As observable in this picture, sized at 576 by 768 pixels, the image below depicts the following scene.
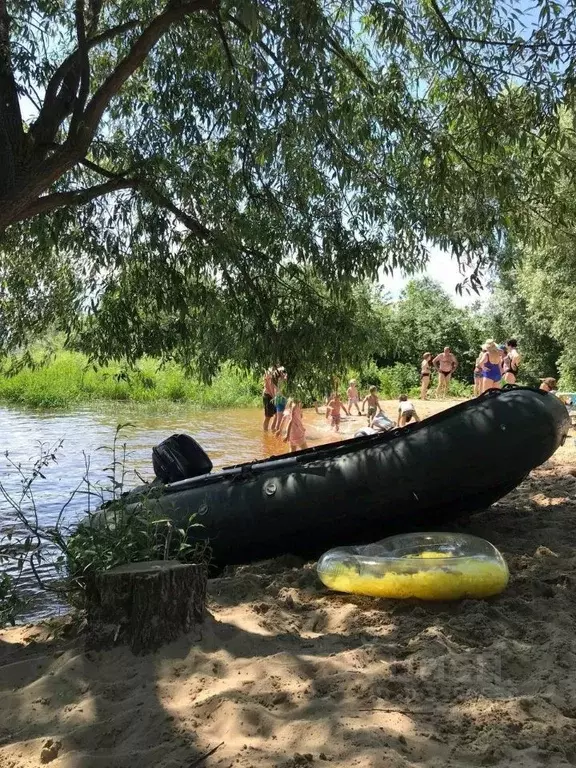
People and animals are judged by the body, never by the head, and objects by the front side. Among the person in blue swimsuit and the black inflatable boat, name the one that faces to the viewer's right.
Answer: the black inflatable boat

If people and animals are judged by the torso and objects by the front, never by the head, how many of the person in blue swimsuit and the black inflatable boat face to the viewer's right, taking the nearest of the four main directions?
1

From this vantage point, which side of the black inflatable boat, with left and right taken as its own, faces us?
right

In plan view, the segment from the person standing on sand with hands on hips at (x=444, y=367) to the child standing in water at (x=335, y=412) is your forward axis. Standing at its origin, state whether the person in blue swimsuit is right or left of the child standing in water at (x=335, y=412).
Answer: left

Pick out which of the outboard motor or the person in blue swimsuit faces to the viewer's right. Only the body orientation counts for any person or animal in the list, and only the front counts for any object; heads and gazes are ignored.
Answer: the outboard motor

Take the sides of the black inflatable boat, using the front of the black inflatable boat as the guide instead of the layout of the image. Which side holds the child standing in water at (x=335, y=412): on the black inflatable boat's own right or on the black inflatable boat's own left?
on the black inflatable boat's own left

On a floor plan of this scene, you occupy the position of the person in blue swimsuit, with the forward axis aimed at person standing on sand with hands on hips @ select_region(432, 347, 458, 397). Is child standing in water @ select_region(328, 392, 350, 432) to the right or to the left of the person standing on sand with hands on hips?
left

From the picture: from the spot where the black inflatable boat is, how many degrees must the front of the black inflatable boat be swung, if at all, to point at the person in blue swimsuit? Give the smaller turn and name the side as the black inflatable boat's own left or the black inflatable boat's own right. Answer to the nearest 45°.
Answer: approximately 90° to the black inflatable boat's own left

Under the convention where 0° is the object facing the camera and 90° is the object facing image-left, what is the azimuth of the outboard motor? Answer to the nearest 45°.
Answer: approximately 270°
